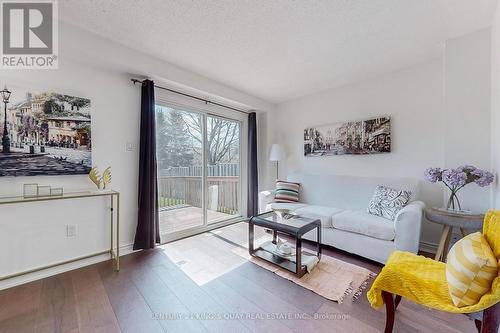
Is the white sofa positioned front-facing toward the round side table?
no

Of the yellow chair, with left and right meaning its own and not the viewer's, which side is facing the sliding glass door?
front

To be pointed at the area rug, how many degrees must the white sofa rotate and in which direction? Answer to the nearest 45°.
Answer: approximately 45° to its left

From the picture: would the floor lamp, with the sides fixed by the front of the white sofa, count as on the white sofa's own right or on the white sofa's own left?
on the white sofa's own right

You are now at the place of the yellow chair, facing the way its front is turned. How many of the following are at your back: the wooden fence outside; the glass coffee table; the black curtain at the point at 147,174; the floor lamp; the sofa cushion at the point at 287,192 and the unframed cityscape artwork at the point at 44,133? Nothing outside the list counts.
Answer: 0

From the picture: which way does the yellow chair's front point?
to the viewer's left

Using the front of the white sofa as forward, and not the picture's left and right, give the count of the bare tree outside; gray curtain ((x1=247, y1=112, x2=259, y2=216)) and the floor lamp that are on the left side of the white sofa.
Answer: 0

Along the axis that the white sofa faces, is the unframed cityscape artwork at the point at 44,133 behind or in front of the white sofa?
in front

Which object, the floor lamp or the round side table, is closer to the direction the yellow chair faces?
the floor lamp

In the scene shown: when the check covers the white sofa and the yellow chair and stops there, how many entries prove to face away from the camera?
0

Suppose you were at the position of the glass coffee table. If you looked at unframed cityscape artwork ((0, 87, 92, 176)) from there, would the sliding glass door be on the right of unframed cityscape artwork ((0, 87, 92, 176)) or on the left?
right

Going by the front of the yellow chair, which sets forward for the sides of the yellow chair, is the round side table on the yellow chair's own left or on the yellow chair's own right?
on the yellow chair's own right

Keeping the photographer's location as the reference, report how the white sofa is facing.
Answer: facing the viewer and to the left of the viewer

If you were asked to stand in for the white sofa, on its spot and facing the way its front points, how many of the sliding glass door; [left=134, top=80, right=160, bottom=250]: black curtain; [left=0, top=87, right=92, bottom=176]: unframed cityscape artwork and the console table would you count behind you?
0

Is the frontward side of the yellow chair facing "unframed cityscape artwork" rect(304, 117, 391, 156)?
no
